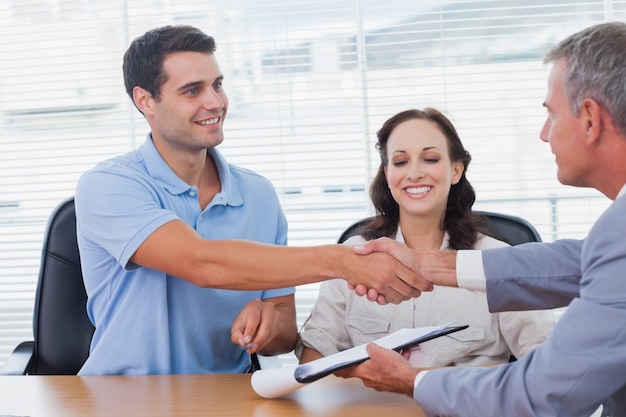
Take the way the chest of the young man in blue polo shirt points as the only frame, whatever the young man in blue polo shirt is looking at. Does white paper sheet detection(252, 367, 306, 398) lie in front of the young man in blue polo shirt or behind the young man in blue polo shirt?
in front

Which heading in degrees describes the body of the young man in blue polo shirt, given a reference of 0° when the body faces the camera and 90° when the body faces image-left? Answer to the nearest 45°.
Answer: approximately 315°

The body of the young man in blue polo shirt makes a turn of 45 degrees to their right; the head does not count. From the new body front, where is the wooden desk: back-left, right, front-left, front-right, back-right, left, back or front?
front
